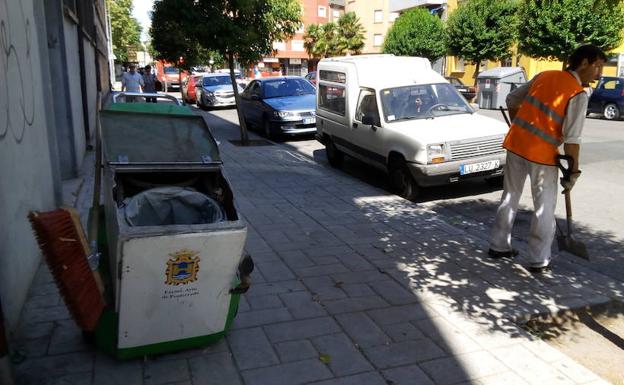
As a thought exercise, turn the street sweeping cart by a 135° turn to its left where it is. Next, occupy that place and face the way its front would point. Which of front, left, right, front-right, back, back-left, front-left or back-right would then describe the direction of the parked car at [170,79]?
front-left

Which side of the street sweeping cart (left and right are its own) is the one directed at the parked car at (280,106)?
back

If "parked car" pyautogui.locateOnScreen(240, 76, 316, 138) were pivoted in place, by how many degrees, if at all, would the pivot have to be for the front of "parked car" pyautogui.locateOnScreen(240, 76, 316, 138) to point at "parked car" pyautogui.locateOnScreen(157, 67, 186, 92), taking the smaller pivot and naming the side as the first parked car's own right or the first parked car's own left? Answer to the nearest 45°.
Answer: approximately 135° to the first parked car's own left

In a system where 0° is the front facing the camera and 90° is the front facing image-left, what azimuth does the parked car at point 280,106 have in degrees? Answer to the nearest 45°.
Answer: approximately 315°

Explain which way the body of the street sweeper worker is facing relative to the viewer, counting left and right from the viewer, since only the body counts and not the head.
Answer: facing away from the viewer and to the right of the viewer

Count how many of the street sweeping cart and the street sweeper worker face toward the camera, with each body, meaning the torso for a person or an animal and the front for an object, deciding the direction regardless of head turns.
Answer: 1

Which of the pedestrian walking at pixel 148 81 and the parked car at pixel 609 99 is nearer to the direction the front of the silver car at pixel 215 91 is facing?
the parked car

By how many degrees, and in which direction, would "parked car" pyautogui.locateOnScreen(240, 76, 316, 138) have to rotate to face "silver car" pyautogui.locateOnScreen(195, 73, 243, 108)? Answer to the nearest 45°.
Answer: approximately 135° to its left

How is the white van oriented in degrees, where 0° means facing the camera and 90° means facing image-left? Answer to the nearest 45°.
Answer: approximately 315°

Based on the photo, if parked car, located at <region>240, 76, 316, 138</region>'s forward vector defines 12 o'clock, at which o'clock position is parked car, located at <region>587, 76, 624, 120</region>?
parked car, located at <region>587, 76, 624, 120</region> is roughly at 10 o'clock from parked car, located at <region>240, 76, 316, 138</region>.
